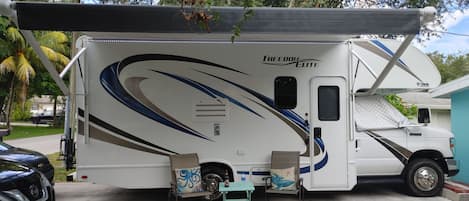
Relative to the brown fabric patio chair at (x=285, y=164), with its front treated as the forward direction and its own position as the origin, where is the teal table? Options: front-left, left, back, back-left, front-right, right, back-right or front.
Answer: front-right

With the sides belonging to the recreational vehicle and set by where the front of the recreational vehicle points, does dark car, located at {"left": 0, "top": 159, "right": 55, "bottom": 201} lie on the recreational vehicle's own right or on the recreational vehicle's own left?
on the recreational vehicle's own right

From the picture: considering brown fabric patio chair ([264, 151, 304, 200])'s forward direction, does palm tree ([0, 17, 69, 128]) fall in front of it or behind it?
behind

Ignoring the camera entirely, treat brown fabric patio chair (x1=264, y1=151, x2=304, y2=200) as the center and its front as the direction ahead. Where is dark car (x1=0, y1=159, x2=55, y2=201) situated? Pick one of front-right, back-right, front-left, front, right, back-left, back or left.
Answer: front-right

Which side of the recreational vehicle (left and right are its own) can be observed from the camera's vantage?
right

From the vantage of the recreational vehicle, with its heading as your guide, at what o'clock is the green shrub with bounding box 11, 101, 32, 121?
The green shrub is roughly at 8 o'clock from the recreational vehicle.

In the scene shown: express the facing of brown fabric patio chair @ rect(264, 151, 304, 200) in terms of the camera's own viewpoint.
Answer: facing the viewer

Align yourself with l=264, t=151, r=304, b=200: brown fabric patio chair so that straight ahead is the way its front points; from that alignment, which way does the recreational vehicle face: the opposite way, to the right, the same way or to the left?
to the left

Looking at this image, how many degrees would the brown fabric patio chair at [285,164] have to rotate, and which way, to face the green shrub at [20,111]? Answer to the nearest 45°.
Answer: approximately 135° to its right
